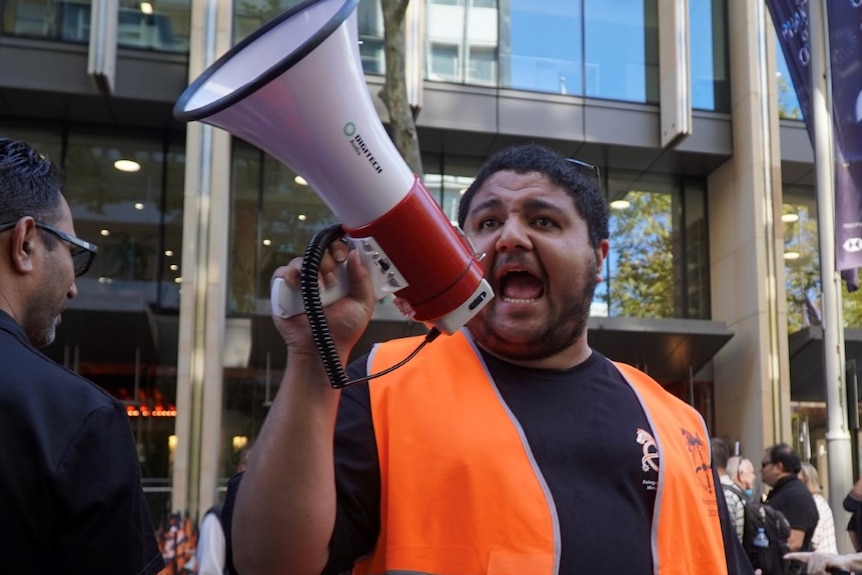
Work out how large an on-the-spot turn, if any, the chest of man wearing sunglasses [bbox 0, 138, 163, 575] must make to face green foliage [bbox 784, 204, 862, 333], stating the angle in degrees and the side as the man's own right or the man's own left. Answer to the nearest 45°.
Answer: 0° — they already face it

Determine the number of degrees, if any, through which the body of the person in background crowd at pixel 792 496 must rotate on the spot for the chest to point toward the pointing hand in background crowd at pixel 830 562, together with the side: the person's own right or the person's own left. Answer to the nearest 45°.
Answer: approximately 90° to the person's own left

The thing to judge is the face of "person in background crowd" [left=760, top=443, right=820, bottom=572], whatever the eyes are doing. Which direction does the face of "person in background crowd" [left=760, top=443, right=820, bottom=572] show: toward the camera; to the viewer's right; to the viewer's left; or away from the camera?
to the viewer's left

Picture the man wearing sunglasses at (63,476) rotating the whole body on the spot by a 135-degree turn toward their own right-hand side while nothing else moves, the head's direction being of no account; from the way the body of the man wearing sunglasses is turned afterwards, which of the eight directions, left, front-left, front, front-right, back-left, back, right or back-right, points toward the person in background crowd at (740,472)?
back-left

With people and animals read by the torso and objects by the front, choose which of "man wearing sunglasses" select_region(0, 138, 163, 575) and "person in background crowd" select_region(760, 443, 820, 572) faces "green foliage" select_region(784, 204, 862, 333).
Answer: the man wearing sunglasses

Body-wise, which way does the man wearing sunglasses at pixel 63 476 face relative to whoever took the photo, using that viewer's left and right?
facing away from the viewer and to the right of the viewer

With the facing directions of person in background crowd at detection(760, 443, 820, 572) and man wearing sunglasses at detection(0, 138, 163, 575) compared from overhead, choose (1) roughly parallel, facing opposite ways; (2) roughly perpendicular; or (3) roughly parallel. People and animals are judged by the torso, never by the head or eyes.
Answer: roughly perpendicular

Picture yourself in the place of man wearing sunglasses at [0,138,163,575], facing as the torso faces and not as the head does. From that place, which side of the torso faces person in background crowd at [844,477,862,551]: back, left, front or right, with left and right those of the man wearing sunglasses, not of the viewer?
front

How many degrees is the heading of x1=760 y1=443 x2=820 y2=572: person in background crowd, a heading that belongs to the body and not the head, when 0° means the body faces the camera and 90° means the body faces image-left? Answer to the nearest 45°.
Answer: approximately 90°

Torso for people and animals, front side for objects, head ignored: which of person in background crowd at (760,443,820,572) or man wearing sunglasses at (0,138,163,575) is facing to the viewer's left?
the person in background crowd
